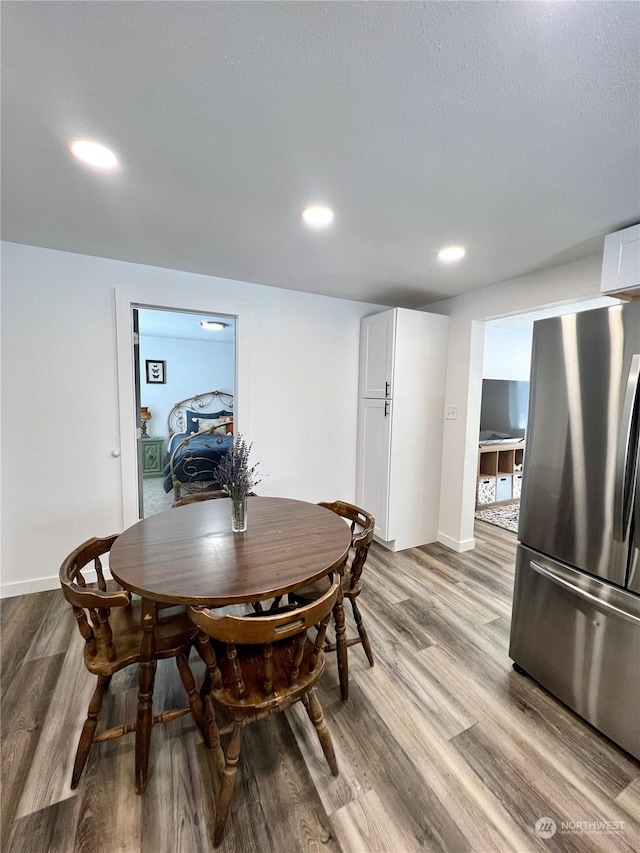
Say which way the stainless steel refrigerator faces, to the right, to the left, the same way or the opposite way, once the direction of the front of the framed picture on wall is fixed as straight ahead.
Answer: to the right

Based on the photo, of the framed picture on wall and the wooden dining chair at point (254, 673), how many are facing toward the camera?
1

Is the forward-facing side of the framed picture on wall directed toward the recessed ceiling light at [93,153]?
yes

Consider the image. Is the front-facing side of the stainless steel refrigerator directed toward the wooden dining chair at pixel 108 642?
yes

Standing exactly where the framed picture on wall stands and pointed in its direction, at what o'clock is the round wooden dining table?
The round wooden dining table is roughly at 12 o'clock from the framed picture on wall.

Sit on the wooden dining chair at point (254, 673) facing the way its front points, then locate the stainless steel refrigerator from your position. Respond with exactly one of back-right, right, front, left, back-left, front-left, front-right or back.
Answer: back-right

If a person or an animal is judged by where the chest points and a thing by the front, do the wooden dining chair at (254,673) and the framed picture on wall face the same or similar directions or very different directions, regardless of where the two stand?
very different directions

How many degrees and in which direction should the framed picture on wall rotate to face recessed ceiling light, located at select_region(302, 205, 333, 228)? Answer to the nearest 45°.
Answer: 0° — it already faces it

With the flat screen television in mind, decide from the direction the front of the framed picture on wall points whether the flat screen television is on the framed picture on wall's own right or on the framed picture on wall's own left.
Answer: on the framed picture on wall's own left

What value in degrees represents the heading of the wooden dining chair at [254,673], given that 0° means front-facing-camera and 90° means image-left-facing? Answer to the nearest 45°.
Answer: approximately 135°
